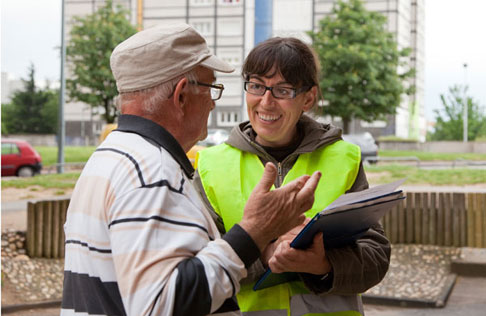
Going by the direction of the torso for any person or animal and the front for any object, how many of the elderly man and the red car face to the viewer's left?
1

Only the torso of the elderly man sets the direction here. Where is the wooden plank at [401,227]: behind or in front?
in front

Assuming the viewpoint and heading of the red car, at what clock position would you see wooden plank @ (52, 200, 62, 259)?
The wooden plank is roughly at 9 o'clock from the red car.

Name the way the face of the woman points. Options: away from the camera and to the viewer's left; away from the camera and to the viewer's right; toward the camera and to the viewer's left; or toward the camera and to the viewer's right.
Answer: toward the camera and to the viewer's left

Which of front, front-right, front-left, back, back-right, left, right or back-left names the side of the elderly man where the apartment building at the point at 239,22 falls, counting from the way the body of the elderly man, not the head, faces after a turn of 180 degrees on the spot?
back-right

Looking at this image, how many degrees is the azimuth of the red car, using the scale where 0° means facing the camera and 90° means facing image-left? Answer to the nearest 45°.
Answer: approximately 90°

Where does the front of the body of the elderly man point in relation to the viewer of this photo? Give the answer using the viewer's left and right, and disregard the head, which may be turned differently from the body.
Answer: facing away from the viewer and to the right of the viewer

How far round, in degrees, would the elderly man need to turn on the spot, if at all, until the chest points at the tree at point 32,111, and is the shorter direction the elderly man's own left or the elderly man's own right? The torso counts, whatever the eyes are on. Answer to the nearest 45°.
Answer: approximately 45° to the elderly man's own left
